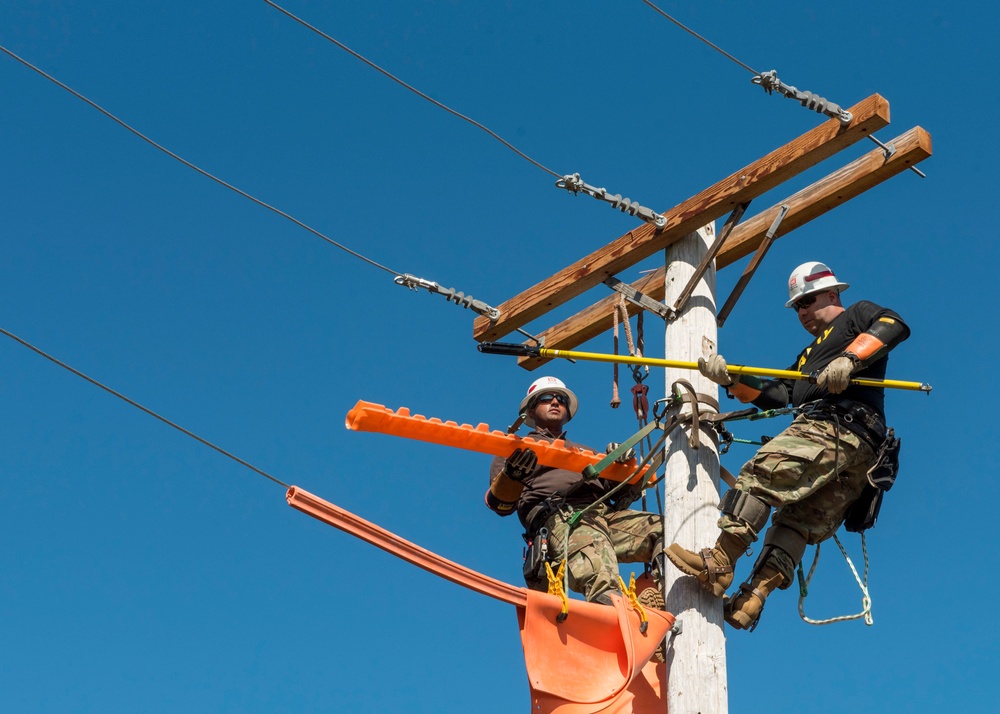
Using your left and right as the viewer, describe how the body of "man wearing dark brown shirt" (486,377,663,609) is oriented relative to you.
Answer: facing the viewer and to the right of the viewer

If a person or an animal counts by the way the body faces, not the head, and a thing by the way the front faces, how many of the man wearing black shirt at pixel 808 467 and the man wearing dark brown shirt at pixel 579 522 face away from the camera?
0

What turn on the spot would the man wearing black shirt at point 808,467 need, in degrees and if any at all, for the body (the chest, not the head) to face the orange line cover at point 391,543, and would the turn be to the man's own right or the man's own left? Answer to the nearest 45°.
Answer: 0° — they already face it

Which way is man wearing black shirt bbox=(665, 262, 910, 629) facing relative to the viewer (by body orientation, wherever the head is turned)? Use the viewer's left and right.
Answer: facing the viewer and to the left of the viewer

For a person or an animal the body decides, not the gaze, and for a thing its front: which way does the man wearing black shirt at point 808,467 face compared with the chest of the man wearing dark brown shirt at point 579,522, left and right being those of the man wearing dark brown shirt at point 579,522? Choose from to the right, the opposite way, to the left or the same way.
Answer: to the right
